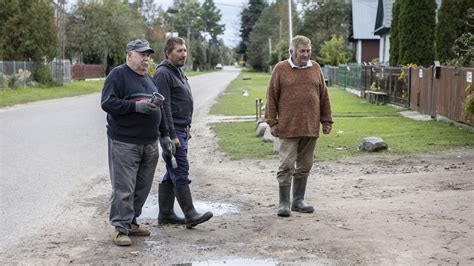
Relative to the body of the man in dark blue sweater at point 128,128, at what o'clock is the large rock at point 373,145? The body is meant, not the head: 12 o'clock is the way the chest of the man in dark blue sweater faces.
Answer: The large rock is roughly at 9 o'clock from the man in dark blue sweater.

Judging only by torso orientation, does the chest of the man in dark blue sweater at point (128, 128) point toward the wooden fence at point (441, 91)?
no

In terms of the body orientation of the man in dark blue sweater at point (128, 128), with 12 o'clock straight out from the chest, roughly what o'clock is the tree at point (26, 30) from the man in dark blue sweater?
The tree is roughly at 7 o'clock from the man in dark blue sweater.

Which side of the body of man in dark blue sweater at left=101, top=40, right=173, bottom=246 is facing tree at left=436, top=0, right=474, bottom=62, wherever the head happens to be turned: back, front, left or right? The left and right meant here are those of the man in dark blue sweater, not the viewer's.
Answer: left

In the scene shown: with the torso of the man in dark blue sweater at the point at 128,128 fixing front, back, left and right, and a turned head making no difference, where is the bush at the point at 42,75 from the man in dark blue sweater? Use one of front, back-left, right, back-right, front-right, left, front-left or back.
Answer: back-left

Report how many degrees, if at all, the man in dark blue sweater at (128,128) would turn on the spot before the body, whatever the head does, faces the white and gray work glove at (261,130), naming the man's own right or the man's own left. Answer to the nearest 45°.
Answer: approximately 135° to the man's own left

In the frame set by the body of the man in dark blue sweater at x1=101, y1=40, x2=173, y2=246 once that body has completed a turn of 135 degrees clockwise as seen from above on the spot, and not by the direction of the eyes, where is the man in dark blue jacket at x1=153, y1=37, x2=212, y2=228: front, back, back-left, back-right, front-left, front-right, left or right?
back-right

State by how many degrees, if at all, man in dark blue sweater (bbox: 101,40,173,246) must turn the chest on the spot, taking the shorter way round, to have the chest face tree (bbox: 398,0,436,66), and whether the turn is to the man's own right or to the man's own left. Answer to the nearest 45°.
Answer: approximately 90° to the man's own left

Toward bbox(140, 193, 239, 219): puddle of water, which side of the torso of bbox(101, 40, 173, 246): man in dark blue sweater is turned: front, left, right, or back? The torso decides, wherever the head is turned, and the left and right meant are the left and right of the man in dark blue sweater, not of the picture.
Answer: left

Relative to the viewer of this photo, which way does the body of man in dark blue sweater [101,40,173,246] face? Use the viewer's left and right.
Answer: facing the viewer and to the right of the viewer

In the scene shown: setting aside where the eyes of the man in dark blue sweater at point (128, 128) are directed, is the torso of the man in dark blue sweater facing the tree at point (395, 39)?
no

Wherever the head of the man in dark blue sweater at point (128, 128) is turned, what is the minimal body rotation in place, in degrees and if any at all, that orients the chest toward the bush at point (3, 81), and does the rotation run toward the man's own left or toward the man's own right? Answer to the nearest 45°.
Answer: approximately 135° to the man's own left
